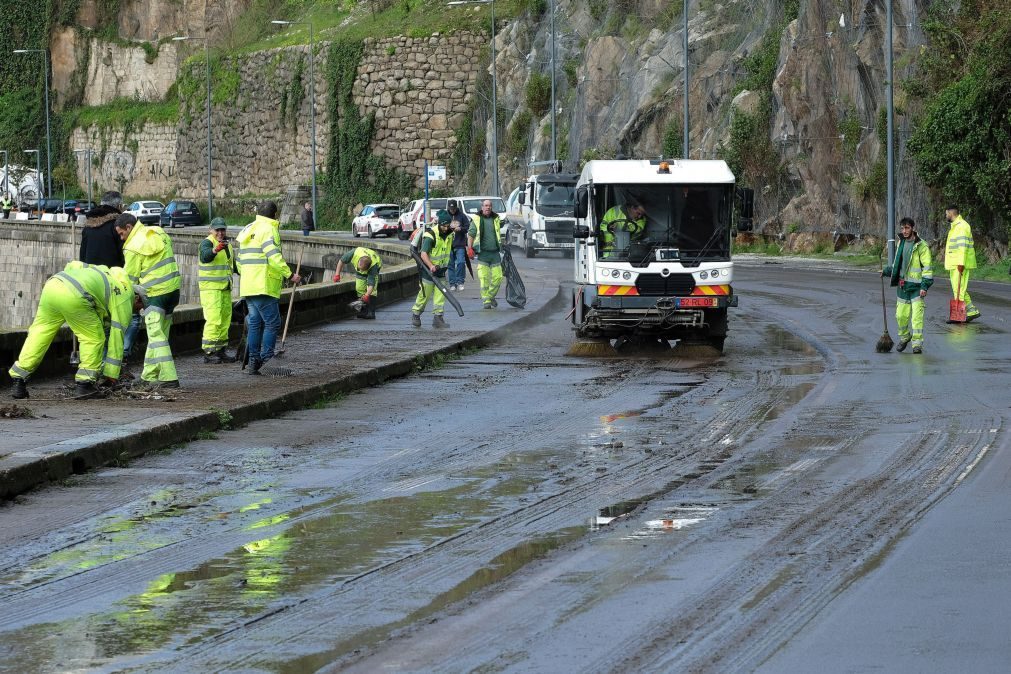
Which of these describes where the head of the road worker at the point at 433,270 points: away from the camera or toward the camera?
toward the camera

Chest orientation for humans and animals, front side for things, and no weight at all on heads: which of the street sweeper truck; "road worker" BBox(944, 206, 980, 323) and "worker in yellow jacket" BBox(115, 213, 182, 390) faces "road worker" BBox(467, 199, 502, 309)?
"road worker" BBox(944, 206, 980, 323)

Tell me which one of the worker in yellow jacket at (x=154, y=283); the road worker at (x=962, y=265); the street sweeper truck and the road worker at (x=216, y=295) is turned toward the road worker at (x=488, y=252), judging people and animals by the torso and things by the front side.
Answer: the road worker at (x=962, y=265)

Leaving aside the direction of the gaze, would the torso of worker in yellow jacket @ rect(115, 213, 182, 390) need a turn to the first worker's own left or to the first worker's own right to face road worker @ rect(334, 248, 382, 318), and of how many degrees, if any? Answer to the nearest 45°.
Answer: approximately 90° to the first worker's own right

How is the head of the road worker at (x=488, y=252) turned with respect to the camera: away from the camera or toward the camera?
toward the camera

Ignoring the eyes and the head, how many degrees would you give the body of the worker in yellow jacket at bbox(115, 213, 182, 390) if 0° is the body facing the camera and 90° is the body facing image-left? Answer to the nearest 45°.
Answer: approximately 90°

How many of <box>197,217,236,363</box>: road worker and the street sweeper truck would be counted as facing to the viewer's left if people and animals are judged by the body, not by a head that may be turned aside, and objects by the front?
0

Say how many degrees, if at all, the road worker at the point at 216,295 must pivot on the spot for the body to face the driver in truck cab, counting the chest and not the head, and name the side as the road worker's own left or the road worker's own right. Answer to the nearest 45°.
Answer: approximately 45° to the road worker's own left

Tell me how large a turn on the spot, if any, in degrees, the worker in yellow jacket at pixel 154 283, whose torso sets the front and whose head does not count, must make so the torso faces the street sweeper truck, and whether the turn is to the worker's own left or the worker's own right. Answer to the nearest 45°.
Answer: approximately 135° to the worker's own right

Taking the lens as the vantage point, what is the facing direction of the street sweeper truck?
facing the viewer

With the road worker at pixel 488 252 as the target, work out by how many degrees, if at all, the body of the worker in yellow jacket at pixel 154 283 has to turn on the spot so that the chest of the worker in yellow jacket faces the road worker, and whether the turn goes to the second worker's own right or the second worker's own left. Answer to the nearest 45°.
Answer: approximately 135° to the second worker's own right

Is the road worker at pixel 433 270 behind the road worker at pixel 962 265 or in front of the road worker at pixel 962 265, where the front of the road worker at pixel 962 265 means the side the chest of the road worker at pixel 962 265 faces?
in front

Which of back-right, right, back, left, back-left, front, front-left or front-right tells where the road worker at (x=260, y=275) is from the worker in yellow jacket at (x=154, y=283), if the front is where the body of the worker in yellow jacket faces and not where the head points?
back-right

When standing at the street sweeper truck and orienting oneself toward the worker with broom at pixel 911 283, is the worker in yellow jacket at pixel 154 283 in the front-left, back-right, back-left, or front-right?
back-right
